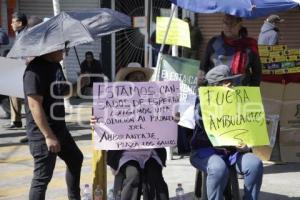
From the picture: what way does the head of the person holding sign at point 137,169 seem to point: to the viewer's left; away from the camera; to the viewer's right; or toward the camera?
toward the camera

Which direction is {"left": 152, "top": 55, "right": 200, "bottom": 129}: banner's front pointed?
toward the camera

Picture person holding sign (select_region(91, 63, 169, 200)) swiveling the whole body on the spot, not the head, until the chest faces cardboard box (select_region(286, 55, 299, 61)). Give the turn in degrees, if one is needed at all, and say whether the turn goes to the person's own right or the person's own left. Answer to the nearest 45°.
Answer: approximately 135° to the person's own left

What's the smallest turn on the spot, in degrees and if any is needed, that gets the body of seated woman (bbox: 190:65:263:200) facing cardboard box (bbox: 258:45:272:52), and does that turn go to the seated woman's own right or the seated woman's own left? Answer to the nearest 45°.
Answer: approximately 135° to the seated woman's own left

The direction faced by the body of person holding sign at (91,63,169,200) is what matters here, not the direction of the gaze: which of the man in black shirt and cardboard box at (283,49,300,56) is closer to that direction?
the man in black shirt

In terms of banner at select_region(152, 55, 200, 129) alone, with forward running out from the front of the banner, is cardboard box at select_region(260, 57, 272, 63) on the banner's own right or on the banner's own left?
on the banner's own left

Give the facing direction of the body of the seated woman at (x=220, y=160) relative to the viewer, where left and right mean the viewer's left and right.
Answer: facing the viewer and to the right of the viewer

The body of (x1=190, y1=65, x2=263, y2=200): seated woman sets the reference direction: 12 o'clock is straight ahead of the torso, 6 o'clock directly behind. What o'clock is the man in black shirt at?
The man in black shirt is roughly at 4 o'clock from the seated woman.

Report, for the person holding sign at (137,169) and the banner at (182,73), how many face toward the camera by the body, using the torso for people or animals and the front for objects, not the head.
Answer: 2

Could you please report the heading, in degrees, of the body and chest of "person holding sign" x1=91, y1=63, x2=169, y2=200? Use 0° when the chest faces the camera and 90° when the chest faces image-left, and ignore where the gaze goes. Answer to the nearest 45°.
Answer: approximately 0°

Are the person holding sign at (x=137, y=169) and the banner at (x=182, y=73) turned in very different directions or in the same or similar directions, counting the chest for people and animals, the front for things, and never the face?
same or similar directions

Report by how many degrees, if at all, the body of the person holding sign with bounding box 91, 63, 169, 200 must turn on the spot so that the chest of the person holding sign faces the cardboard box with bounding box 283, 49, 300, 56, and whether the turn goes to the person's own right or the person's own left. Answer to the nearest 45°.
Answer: approximately 135° to the person's own left
